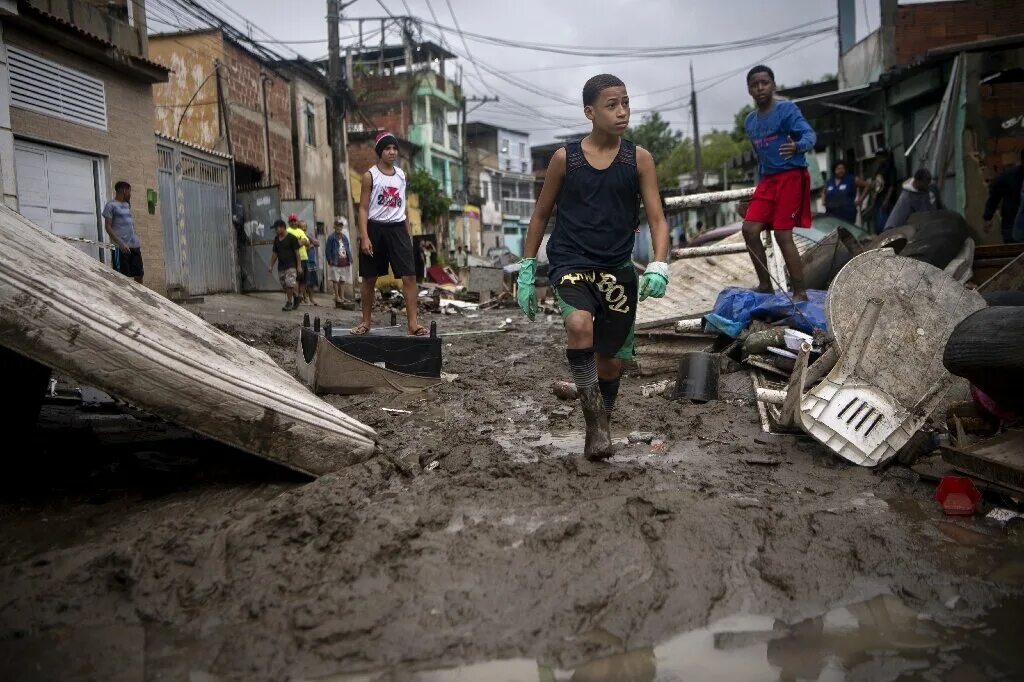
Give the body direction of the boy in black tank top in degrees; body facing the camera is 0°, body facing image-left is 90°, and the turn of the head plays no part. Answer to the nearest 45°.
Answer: approximately 0°

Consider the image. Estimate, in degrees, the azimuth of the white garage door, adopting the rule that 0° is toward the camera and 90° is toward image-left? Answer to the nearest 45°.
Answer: approximately 315°

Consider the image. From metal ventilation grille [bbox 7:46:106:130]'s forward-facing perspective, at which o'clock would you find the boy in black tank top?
The boy in black tank top is roughly at 1 o'clock from the metal ventilation grille.

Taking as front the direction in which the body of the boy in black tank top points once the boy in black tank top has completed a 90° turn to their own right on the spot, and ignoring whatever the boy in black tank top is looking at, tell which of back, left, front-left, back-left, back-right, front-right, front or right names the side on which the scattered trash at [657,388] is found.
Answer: right

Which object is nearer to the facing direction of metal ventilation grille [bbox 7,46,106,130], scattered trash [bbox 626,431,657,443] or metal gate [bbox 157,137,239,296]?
the scattered trash

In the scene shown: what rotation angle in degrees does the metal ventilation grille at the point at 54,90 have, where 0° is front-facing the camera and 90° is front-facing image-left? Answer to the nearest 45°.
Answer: approximately 315°
